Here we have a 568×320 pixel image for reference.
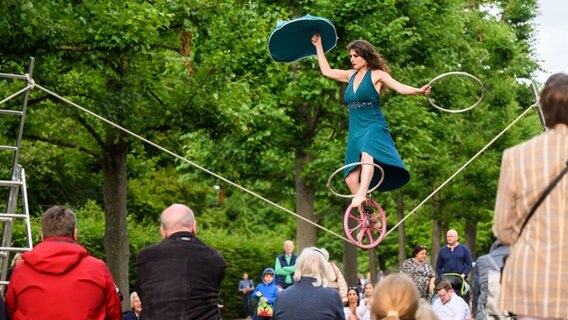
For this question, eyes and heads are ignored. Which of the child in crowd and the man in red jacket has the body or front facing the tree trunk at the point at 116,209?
the man in red jacket

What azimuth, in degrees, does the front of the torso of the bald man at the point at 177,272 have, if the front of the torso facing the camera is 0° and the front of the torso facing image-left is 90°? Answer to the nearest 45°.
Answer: approximately 180°

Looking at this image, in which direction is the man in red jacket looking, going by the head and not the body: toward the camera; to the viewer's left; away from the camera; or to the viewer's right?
away from the camera

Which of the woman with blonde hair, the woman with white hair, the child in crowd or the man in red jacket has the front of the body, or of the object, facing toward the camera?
the child in crowd

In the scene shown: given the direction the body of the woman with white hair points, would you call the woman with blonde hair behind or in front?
behind

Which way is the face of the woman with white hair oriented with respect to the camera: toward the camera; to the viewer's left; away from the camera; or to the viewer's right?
away from the camera

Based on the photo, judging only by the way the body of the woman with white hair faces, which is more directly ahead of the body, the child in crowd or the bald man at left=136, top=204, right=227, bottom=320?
the child in crowd

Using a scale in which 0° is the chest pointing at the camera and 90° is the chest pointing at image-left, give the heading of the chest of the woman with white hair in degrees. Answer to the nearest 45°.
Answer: approximately 180°

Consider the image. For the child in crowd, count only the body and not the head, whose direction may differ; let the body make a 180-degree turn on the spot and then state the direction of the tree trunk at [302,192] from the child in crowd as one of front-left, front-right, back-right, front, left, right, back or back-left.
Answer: front

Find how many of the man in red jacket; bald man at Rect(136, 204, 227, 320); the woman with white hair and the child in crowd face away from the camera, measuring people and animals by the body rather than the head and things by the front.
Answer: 3

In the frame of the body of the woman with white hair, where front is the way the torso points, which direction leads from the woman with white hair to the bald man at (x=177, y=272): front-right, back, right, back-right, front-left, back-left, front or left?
back-left

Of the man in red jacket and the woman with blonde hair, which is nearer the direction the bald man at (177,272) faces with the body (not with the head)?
the man in red jacket

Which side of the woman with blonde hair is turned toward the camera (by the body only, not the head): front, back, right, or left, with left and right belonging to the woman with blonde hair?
back

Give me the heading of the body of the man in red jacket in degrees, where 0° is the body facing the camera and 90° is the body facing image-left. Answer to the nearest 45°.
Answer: approximately 180°

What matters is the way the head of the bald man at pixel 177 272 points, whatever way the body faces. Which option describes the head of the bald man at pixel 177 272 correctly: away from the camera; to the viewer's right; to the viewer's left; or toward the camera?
away from the camera

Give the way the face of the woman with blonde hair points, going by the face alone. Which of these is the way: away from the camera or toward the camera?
away from the camera

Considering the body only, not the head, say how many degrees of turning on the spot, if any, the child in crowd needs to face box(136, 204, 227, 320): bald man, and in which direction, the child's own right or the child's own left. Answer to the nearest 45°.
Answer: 0° — they already face them
